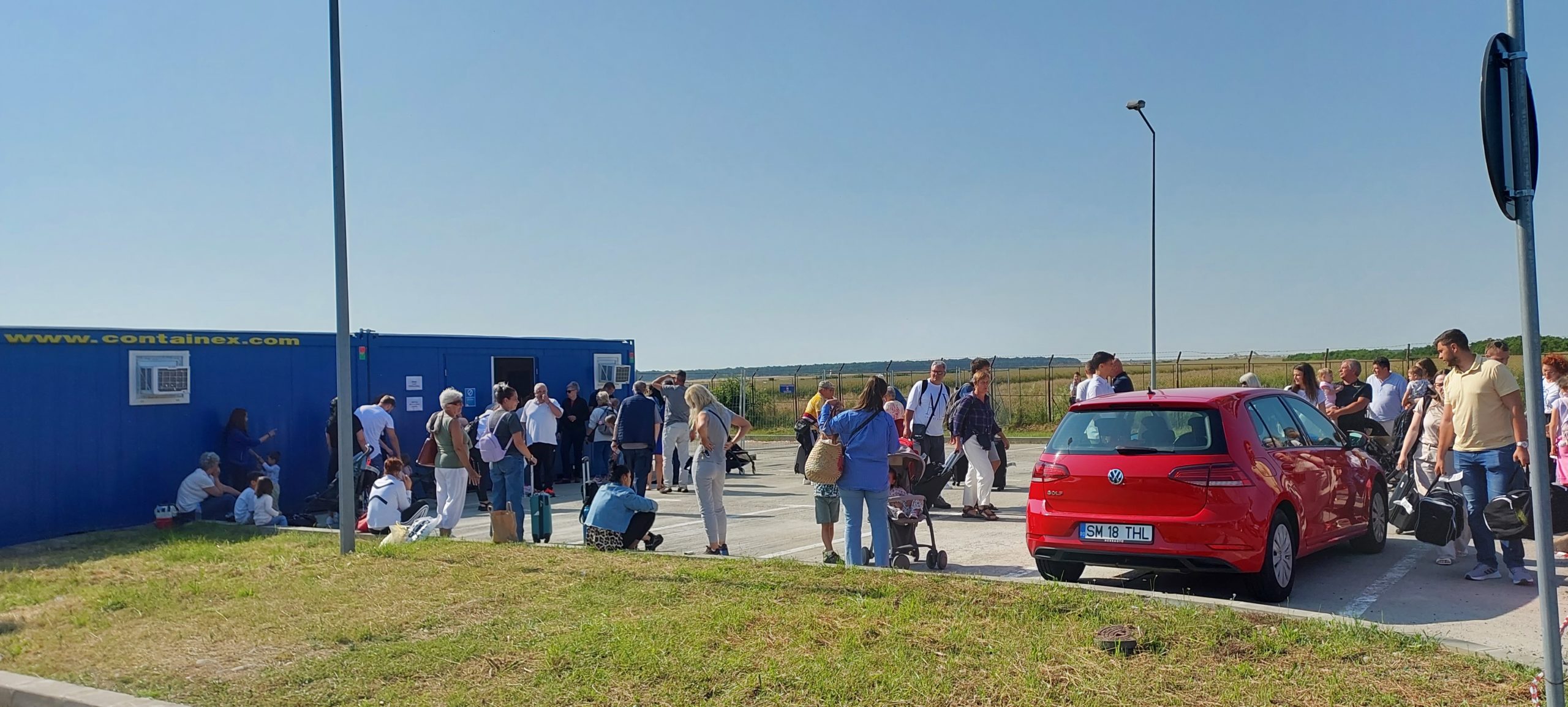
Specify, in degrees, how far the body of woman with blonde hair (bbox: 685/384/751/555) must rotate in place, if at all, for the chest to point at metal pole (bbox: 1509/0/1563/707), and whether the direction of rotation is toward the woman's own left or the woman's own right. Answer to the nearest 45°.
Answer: approximately 180°

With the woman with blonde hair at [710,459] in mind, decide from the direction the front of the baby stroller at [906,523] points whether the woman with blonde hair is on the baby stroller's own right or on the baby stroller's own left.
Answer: on the baby stroller's own right

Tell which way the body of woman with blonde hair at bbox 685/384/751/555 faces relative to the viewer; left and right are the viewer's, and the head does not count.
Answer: facing away from the viewer and to the left of the viewer

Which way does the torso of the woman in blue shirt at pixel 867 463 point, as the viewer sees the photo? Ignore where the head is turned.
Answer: away from the camera

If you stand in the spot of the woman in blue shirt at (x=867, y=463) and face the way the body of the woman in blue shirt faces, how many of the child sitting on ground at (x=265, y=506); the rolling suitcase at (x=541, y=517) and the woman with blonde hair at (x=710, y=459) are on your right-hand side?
0

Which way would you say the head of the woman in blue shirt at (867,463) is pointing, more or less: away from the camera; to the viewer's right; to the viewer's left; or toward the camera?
away from the camera

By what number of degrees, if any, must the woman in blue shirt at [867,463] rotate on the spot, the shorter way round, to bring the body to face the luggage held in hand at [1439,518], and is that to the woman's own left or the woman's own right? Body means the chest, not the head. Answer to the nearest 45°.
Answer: approximately 90° to the woman's own right

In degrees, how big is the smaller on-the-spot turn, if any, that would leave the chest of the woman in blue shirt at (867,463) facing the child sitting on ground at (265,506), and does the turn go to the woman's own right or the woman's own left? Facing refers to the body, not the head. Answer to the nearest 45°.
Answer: approximately 45° to the woman's own left

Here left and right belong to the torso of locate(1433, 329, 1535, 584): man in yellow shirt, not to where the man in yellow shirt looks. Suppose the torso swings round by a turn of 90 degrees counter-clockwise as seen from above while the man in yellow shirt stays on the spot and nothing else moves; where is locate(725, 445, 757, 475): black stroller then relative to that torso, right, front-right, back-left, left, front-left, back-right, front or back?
back
